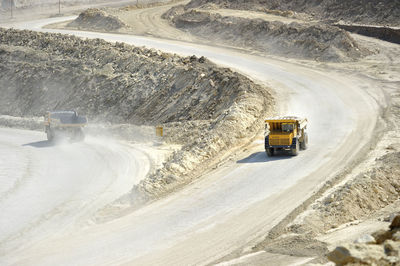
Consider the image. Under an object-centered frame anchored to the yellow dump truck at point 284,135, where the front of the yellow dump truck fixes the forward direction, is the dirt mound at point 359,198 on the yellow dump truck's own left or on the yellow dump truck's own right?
on the yellow dump truck's own left

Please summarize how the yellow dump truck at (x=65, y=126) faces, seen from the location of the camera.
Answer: facing to the left of the viewer

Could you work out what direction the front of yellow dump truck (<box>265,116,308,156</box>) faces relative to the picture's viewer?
facing the viewer and to the left of the viewer

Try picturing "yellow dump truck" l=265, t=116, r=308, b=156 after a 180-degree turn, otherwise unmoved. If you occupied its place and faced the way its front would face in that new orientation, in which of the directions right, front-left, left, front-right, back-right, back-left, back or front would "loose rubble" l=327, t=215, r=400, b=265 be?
back-right
